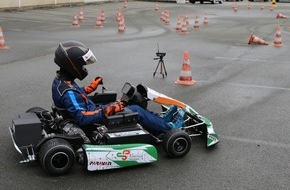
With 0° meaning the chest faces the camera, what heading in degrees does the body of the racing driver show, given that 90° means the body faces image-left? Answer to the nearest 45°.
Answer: approximately 270°

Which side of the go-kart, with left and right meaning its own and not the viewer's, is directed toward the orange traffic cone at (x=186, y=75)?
left

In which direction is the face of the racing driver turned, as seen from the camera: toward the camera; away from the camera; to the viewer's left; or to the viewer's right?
to the viewer's right

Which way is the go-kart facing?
to the viewer's right

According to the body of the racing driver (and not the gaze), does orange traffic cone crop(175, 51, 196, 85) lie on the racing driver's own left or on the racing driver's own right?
on the racing driver's own left
